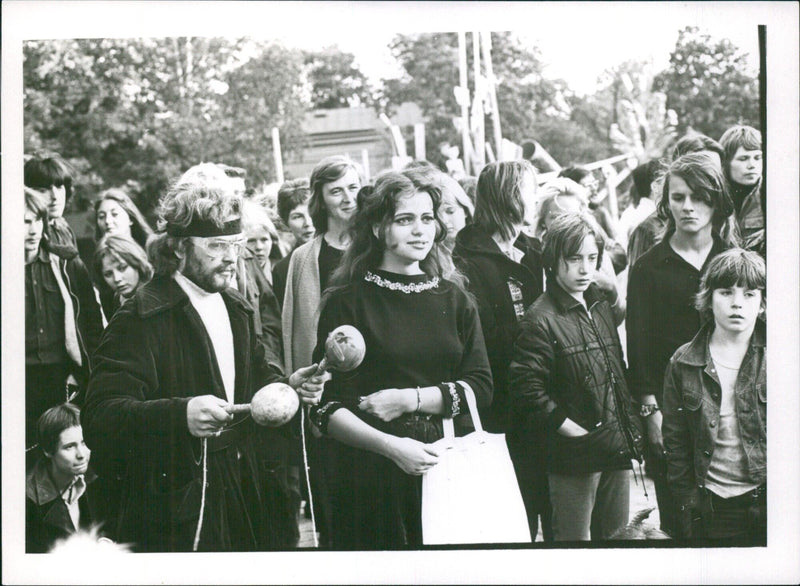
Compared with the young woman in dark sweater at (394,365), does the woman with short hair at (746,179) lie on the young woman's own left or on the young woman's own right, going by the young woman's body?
on the young woman's own left

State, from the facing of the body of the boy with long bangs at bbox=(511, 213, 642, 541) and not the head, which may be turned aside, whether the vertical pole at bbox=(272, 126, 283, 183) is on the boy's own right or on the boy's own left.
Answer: on the boy's own right

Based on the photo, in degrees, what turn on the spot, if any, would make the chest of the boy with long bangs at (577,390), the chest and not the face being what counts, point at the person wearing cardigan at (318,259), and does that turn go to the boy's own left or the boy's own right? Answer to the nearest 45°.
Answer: approximately 135° to the boy's own right

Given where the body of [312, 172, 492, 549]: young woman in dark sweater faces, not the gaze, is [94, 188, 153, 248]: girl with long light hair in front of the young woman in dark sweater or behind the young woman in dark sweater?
behind

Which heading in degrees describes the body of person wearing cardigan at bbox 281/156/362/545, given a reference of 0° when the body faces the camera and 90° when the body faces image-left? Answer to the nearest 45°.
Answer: approximately 315°

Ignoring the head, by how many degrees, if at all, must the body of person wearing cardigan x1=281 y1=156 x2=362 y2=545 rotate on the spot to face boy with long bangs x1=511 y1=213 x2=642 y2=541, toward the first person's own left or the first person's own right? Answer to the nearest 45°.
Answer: approximately 45° to the first person's own left

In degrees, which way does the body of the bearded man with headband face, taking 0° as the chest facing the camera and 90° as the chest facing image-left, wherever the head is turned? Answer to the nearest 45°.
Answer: approximately 315°

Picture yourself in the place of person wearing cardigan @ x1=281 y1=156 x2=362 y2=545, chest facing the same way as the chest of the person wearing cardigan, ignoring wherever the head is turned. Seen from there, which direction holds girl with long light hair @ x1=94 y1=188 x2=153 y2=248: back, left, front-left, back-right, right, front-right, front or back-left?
back-right

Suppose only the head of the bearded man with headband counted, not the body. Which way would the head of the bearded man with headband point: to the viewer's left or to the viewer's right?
to the viewer's right
